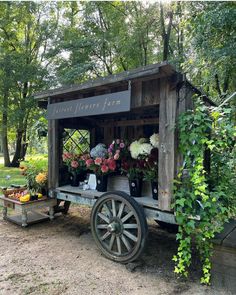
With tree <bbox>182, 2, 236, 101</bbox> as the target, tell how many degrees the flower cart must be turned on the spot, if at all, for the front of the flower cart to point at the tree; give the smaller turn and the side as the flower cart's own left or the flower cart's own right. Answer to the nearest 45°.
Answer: approximately 180°

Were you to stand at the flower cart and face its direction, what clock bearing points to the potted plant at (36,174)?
The potted plant is roughly at 3 o'clock from the flower cart.

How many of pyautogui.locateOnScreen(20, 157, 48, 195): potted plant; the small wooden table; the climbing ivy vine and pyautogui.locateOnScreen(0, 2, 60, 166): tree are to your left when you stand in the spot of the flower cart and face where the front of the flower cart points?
1

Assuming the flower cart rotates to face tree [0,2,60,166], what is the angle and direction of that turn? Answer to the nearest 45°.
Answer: approximately 90° to its right

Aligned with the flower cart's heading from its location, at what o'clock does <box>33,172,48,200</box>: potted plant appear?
The potted plant is roughly at 3 o'clock from the flower cart.

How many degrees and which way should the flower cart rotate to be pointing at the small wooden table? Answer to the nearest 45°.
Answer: approximately 90° to its right

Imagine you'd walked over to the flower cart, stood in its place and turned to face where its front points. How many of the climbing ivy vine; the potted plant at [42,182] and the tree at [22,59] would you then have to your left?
1
